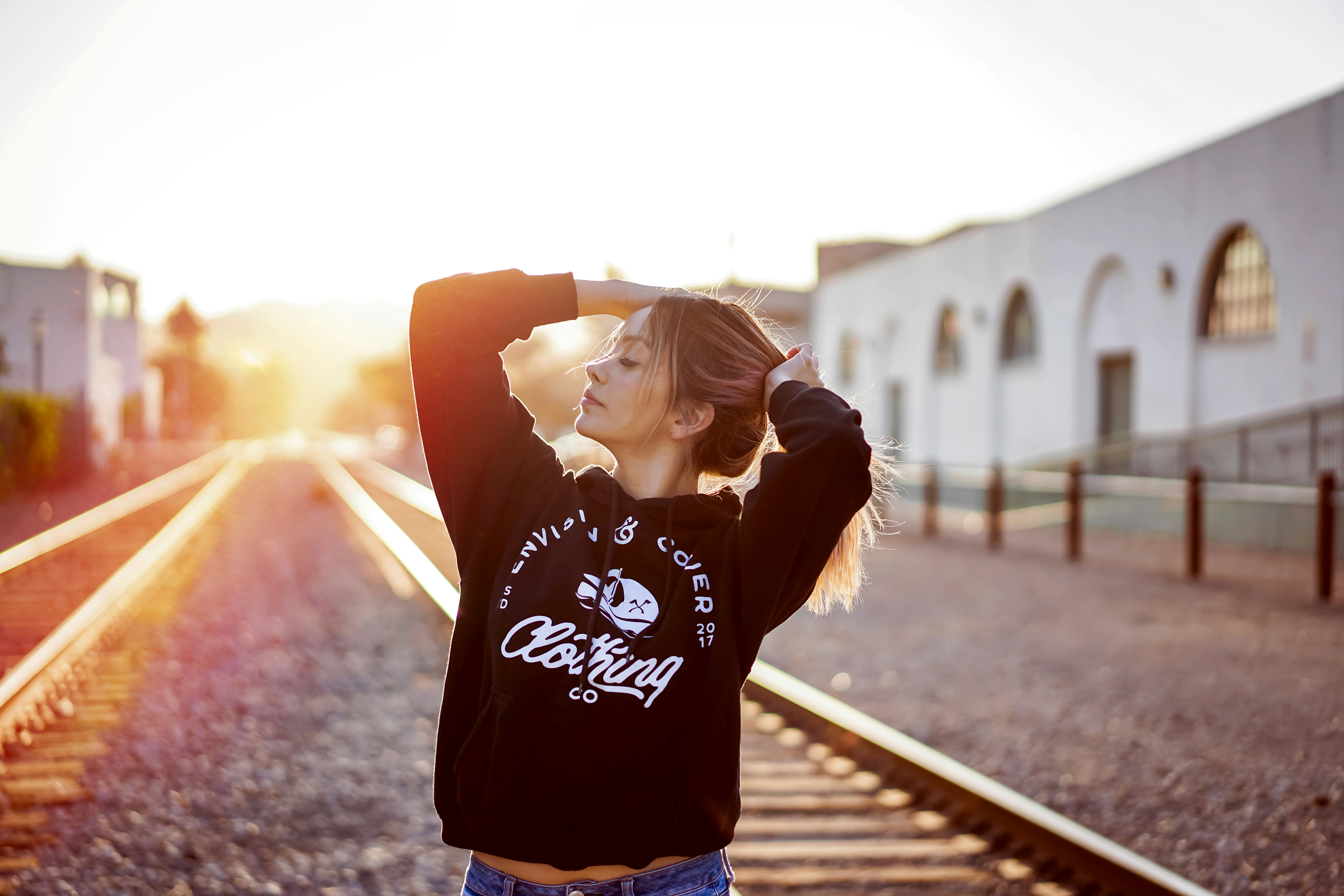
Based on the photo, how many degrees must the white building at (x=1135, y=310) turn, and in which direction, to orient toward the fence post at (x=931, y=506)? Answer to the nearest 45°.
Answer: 0° — it already faces it

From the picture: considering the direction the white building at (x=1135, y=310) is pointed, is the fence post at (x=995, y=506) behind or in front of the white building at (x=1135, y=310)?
in front

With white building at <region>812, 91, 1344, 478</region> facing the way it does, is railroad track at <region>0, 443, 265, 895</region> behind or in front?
in front

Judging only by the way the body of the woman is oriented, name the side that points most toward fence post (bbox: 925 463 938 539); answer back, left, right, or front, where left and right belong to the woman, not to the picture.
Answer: back

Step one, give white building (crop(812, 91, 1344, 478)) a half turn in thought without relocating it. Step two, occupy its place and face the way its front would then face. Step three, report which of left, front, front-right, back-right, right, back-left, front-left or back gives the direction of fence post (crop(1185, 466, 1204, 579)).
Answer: back-right

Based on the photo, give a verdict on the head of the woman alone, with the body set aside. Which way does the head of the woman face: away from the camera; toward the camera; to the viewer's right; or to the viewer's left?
to the viewer's left

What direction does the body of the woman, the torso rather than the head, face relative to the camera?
toward the camera

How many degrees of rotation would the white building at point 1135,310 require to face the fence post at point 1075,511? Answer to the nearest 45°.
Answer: approximately 45° to its left

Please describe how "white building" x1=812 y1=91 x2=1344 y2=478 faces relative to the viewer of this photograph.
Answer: facing the viewer and to the left of the viewer

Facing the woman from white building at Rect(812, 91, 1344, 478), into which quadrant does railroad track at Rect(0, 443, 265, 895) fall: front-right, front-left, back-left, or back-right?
front-right

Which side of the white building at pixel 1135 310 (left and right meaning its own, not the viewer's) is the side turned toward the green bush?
front

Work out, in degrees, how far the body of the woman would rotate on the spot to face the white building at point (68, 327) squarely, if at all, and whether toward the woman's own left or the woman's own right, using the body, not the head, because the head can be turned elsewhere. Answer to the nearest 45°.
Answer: approximately 135° to the woman's own right

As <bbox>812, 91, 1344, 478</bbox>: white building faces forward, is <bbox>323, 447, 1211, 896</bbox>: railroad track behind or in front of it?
in front
